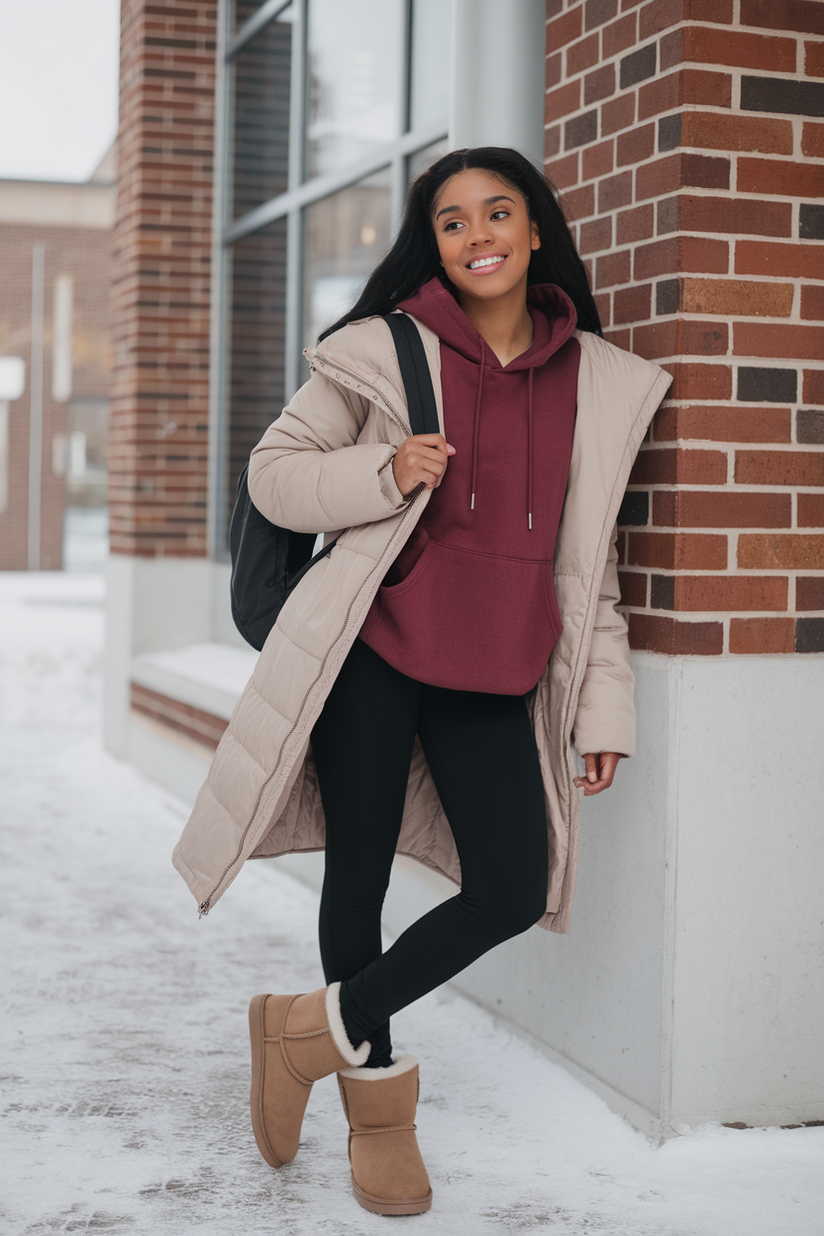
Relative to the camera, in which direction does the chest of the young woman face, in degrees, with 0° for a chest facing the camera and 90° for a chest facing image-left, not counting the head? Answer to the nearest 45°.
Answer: approximately 0°

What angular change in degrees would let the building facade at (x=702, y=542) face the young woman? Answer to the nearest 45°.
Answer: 0° — it already faces them

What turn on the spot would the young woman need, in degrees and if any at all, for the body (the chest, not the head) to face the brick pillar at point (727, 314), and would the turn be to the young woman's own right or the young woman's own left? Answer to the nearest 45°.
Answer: approximately 135° to the young woman's own left

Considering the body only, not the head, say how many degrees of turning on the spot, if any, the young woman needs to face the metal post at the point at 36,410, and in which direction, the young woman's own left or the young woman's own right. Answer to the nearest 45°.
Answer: approximately 180°

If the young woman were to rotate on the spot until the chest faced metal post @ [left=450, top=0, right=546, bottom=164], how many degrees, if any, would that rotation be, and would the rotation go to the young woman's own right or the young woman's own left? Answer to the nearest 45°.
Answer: approximately 180°
